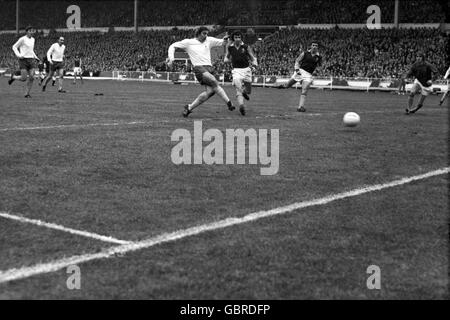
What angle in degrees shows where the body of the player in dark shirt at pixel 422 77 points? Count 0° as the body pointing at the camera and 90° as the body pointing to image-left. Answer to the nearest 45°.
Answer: approximately 45°
